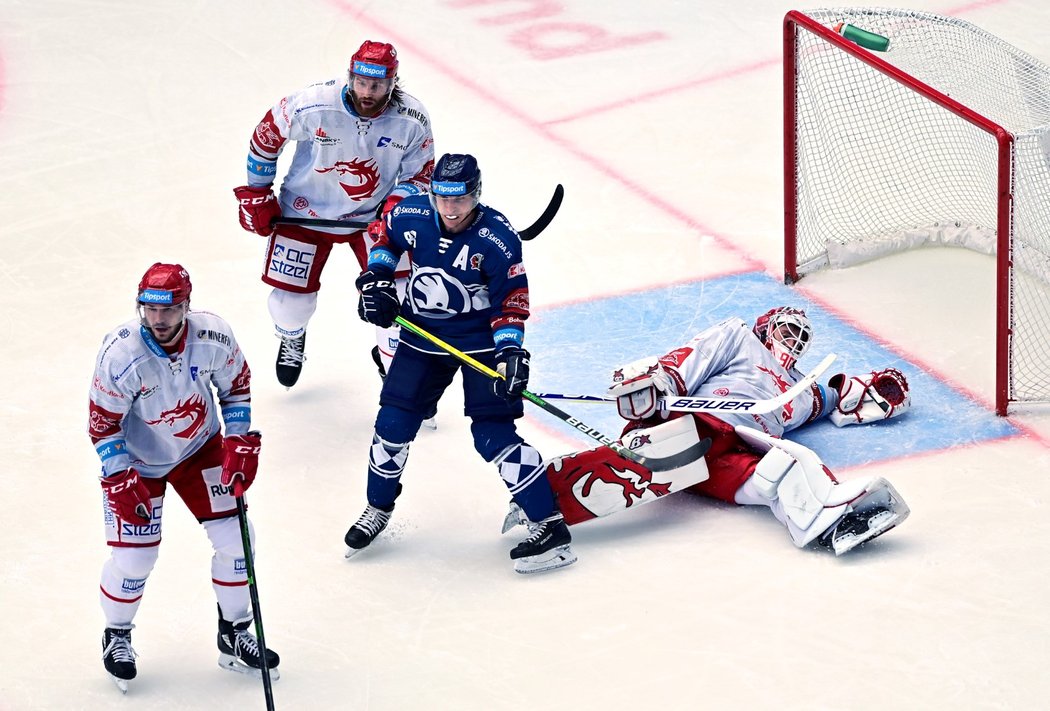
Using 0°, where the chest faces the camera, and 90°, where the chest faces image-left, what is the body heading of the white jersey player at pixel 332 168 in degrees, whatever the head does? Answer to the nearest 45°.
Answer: approximately 0°

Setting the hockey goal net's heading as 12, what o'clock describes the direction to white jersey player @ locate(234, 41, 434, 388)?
The white jersey player is roughly at 12 o'clock from the hockey goal net.

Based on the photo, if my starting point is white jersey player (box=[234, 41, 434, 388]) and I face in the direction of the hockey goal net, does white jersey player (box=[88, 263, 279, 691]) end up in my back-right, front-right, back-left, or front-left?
back-right

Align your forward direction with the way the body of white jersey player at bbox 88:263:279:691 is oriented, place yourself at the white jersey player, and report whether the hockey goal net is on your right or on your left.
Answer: on your left

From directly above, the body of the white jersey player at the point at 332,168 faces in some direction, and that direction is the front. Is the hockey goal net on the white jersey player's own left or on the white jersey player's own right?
on the white jersey player's own left

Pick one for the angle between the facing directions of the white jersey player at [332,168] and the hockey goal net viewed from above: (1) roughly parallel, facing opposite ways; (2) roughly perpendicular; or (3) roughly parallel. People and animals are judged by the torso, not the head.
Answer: roughly perpendicular

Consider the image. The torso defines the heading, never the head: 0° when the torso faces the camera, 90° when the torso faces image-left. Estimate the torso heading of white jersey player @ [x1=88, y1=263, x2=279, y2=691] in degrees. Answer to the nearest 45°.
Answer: approximately 0°

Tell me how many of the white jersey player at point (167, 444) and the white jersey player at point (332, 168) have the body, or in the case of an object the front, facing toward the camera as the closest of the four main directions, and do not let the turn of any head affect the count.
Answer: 2

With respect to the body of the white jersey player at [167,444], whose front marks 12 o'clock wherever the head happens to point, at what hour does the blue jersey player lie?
The blue jersey player is roughly at 8 o'clock from the white jersey player.

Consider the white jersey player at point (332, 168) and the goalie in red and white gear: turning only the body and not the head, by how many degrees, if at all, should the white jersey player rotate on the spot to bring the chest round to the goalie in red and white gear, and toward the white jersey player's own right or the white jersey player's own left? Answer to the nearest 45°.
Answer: approximately 45° to the white jersey player's own left
